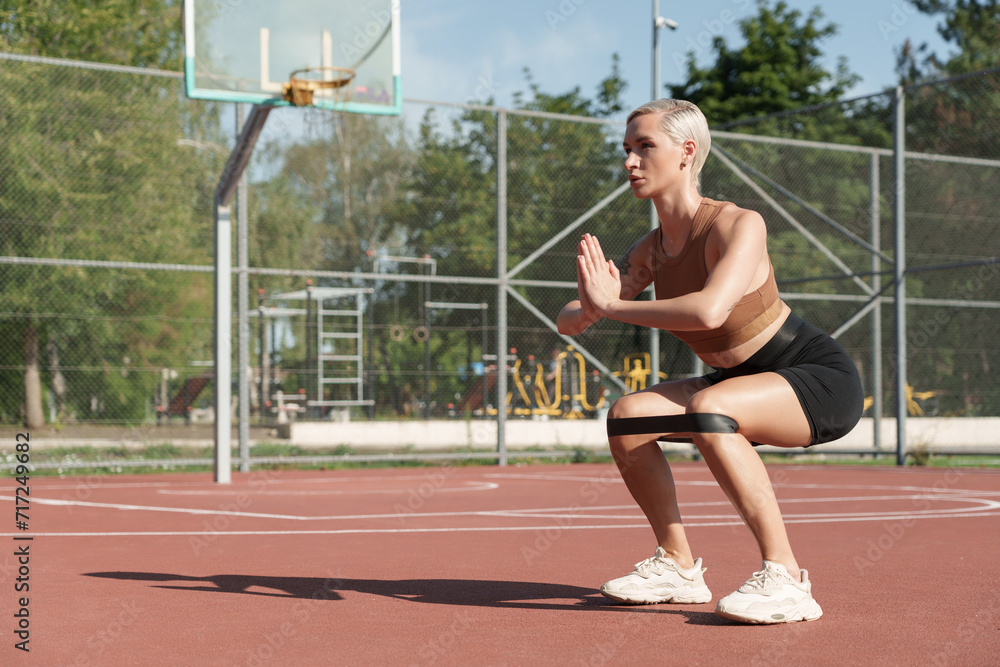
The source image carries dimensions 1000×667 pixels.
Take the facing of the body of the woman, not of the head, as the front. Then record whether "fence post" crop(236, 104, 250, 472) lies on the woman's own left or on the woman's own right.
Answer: on the woman's own right

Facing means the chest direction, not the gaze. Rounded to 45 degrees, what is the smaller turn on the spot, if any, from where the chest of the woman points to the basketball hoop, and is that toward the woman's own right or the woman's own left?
approximately 90° to the woman's own right

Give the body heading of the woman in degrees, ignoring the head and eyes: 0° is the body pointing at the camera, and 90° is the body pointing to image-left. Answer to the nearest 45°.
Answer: approximately 45°

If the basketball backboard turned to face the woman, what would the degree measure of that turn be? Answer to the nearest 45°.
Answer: approximately 45° to its right

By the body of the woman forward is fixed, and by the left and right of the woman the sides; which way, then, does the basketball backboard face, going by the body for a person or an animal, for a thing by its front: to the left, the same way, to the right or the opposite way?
to the left

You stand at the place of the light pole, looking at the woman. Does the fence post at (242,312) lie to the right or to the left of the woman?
right
